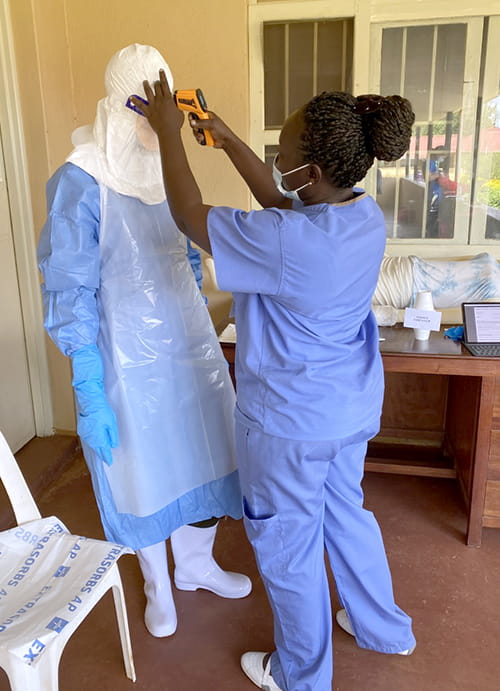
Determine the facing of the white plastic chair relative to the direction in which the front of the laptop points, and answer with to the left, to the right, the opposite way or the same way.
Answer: to the left

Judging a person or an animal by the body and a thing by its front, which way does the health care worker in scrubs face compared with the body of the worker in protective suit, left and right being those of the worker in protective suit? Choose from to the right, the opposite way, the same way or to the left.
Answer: the opposite way

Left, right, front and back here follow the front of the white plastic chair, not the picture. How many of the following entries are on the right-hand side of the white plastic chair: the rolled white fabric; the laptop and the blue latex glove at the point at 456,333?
0

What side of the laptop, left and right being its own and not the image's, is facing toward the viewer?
front

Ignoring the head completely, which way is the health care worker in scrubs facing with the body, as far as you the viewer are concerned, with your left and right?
facing away from the viewer and to the left of the viewer

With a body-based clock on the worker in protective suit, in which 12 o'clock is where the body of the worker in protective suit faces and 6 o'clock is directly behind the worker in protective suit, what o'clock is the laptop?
The laptop is roughly at 10 o'clock from the worker in protective suit.

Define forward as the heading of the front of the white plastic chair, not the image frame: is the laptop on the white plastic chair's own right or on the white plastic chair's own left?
on the white plastic chair's own left

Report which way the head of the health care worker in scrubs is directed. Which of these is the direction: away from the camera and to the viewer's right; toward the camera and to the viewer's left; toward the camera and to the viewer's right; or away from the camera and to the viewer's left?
away from the camera and to the viewer's left

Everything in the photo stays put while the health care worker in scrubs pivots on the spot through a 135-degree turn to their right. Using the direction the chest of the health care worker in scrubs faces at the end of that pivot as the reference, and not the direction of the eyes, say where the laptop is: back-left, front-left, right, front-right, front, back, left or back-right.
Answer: front-left

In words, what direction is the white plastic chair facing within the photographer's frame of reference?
facing the viewer and to the right of the viewer

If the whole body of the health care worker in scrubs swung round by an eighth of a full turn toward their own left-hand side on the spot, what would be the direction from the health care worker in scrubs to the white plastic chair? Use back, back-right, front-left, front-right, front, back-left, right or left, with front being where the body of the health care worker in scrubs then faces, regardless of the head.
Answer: front

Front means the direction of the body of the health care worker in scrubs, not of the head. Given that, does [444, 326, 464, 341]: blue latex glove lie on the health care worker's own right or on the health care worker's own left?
on the health care worker's own right
